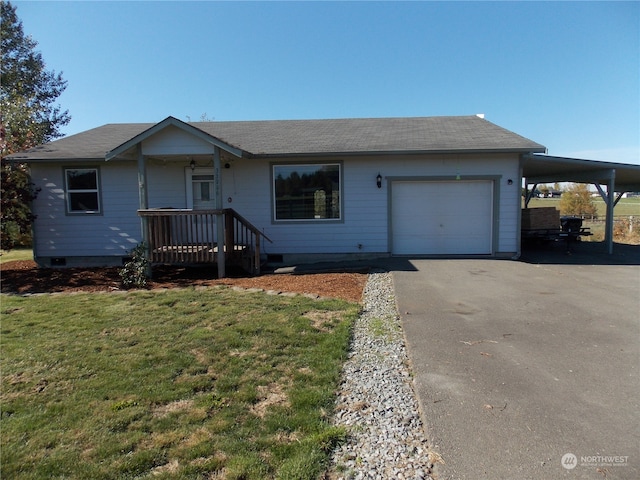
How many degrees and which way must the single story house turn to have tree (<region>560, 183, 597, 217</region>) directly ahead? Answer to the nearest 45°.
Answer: approximately 135° to its left

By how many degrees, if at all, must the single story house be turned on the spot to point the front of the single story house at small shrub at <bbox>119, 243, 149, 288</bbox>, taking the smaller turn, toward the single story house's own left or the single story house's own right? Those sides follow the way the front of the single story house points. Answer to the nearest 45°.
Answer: approximately 45° to the single story house's own right

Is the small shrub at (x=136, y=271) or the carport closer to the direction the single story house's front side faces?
the small shrub

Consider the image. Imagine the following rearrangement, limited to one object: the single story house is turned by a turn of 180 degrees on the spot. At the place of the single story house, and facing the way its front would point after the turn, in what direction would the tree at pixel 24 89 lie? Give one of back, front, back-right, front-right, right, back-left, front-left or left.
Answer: front-left

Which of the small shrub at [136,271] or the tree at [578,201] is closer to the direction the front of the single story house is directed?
the small shrub

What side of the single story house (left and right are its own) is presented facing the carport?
left

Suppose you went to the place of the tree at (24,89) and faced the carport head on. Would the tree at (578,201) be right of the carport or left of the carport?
left

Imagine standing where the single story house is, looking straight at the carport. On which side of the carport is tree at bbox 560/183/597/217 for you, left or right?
left

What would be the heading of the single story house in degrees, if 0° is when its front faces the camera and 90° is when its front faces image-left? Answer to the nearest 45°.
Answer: approximately 0°
